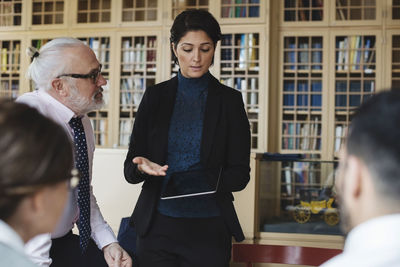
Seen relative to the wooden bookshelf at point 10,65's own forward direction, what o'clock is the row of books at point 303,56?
The row of books is roughly at 10 o'clock from the wooden bookshelf.

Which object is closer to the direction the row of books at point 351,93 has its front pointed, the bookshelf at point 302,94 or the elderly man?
the elderly man

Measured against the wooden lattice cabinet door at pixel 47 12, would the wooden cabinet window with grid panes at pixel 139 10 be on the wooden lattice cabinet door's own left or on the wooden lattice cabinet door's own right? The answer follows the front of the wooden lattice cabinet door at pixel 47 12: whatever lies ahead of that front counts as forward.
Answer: on the wooden lattice cabinet door's own left

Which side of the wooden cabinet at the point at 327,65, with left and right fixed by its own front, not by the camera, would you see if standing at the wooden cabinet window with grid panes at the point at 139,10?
right

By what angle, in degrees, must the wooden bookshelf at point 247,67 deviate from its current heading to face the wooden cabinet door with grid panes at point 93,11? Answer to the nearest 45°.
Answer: approximately 90° to its right

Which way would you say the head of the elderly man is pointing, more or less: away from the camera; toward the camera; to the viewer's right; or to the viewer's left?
to the viewer's right
